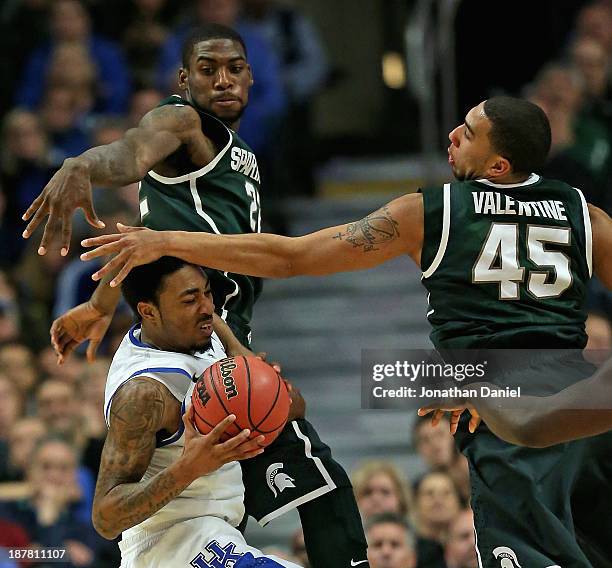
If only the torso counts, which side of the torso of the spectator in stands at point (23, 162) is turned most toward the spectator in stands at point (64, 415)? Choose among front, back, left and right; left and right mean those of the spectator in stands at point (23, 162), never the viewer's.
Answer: front

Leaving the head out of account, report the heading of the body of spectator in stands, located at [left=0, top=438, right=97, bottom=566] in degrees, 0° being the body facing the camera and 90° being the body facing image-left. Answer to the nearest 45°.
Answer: approximately 0°

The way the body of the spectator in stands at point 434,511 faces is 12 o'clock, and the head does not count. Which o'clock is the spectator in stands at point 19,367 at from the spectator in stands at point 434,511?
the spectator in stands at point 19,367 is roughly at 4 o'clock from the spectator in stands at point 434,511.

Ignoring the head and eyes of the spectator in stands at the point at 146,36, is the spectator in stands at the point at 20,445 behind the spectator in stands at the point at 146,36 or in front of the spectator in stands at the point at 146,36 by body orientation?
in front

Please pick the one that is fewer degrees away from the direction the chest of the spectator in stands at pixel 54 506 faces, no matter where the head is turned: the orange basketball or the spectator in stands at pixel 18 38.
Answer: the orange basketball

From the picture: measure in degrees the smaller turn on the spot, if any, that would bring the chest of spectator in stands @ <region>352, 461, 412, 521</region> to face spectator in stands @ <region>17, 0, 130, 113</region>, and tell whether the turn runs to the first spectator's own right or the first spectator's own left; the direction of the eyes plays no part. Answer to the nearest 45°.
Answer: approximately 135° to the first spectator's own right
